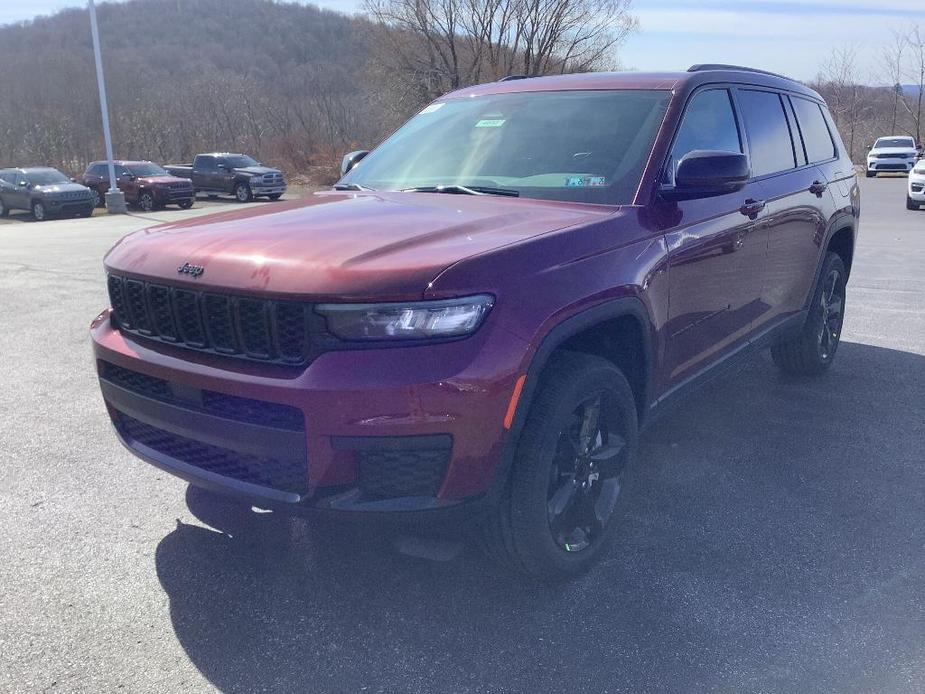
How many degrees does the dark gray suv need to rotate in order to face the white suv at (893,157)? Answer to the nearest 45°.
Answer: approximately 45° to its left

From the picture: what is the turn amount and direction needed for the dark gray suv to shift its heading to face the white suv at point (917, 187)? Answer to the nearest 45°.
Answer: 0° — it already faces it

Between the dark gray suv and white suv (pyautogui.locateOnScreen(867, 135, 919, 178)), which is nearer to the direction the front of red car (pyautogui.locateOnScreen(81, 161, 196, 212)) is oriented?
the white suv

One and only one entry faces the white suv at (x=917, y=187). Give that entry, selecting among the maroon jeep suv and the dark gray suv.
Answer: the dark gray suv

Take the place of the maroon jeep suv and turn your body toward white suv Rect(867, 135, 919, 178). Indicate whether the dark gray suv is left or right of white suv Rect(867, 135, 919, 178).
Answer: left

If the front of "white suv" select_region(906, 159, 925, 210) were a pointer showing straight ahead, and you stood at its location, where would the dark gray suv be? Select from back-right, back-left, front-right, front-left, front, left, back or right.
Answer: front-right

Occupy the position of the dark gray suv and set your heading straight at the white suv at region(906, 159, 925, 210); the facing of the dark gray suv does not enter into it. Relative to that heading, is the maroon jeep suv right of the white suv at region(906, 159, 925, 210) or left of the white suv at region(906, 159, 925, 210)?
right

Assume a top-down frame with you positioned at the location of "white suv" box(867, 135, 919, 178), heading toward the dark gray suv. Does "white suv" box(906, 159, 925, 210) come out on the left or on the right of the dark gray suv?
left

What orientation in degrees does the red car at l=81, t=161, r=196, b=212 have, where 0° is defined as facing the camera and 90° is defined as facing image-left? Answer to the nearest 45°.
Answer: approximately 315°

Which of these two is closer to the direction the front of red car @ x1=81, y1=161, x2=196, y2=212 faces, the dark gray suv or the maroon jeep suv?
the maroon jeep suv

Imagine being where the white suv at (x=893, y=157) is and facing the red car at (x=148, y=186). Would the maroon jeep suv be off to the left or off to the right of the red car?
left

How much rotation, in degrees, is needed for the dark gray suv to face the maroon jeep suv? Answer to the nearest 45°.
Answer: approximately 45° to its right

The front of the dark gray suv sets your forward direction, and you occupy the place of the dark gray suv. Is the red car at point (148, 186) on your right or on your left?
on your left

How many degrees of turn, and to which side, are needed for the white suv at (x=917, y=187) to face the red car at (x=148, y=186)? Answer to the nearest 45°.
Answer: approximately 45° to its right

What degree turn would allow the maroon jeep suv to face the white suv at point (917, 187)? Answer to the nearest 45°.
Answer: approximately 180°
